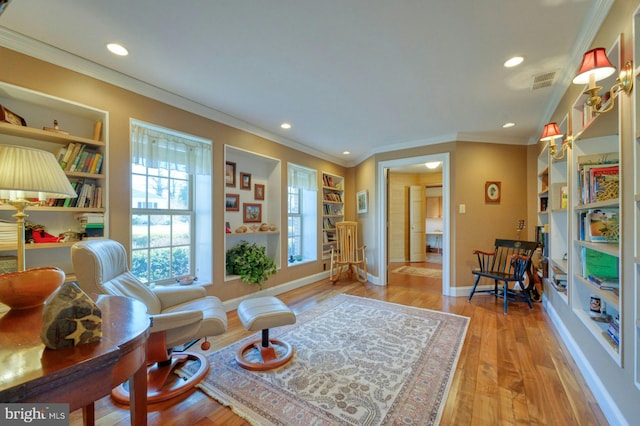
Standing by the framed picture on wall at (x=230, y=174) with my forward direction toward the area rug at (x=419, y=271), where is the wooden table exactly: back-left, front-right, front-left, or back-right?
back-right

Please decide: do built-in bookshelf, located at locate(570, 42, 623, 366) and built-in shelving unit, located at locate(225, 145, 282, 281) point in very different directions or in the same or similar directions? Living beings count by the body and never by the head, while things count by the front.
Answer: very different directions

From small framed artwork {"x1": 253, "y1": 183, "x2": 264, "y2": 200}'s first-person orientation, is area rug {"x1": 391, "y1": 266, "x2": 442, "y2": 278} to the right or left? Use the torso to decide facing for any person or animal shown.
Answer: on its left

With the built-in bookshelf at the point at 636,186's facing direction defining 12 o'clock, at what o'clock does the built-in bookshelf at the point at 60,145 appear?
the built-in bookshelf at the point at 60,145 is roughly at 11 o'clock from the built-in bookshelf at the point at 636,186.

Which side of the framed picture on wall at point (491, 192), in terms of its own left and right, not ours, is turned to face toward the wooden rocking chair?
right

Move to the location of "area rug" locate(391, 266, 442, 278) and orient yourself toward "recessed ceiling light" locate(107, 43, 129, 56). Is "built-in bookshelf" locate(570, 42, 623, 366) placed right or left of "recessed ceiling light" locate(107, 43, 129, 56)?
left

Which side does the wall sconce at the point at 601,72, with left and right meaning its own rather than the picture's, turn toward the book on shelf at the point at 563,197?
right

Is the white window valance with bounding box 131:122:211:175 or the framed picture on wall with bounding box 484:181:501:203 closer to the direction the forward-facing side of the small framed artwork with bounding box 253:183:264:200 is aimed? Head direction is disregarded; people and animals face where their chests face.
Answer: the framed picture on wall

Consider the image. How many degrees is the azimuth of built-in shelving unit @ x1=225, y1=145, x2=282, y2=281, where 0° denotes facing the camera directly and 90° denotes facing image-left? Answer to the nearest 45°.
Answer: approximately 315°

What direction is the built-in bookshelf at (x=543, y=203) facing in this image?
to the viewer's left

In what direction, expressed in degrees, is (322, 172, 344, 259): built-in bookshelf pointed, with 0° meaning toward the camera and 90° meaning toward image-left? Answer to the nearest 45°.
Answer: approximately 315°

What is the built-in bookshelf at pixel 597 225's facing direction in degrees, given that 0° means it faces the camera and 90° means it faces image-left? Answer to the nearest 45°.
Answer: approximately 90°

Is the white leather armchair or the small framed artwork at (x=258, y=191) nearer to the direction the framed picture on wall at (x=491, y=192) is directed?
the white leather armchair
